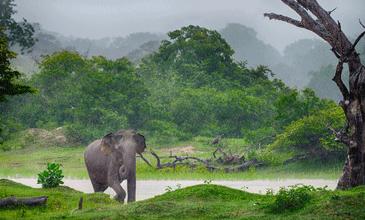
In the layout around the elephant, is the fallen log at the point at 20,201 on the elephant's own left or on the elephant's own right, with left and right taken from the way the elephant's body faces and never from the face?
on the elephant's own right

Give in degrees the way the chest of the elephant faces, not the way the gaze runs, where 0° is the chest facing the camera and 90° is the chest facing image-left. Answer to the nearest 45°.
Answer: approximately 315°

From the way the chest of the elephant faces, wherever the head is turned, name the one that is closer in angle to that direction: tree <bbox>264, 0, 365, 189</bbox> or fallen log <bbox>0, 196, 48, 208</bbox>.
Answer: the tree

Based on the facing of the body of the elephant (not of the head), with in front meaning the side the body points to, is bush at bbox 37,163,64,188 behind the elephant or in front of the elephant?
behind

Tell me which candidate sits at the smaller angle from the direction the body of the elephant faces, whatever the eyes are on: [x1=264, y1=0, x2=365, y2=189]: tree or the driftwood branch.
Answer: the tree

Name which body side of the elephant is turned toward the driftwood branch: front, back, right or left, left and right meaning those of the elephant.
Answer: left

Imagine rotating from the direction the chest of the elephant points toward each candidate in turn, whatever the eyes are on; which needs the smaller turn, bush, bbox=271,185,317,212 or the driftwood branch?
the bush
